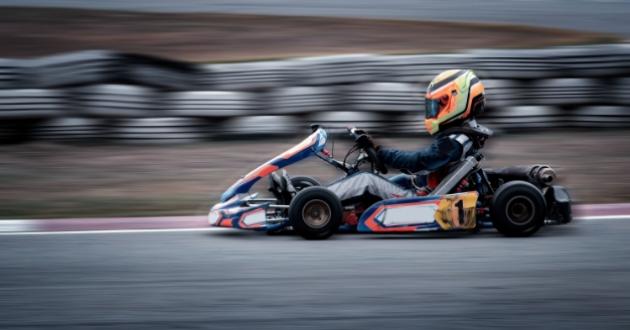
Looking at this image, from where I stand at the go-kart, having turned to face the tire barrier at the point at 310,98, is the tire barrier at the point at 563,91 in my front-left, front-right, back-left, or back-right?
front-right

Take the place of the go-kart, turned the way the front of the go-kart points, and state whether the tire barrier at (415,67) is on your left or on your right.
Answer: on your right

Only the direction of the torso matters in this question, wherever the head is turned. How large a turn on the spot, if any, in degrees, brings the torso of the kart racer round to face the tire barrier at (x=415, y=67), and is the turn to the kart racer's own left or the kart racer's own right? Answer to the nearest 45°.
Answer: approximately 90° to the kart racer's own right

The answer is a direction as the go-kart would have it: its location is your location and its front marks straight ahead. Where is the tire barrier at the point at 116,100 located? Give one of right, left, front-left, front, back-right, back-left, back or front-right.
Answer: front-right

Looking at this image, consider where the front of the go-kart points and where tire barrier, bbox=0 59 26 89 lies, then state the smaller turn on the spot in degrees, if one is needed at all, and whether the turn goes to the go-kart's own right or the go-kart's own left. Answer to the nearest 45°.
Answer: approximately 45° to the go-kart's own right

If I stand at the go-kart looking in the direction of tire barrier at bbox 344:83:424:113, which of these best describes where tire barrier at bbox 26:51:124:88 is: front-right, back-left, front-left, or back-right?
front-left

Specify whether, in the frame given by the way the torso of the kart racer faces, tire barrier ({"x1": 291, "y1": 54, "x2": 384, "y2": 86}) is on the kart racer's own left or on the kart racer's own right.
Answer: on the kart racer's own right

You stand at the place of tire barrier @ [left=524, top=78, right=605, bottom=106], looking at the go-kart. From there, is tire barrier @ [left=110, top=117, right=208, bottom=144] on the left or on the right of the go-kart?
right

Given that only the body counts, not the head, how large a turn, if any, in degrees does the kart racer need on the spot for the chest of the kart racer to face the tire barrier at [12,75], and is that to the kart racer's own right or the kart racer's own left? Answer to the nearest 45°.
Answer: approximately 45° to the kart racer's own right

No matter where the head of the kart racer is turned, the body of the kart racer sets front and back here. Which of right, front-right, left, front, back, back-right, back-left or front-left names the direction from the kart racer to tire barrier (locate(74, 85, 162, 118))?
front-right

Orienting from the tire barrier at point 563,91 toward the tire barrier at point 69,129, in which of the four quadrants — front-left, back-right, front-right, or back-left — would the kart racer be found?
front-left

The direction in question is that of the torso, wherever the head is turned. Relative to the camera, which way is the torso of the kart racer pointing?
to the viewer's left

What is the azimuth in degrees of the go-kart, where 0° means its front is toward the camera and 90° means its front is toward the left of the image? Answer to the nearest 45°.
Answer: approximately 90°

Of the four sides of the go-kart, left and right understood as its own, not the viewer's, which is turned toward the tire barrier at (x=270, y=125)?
right
